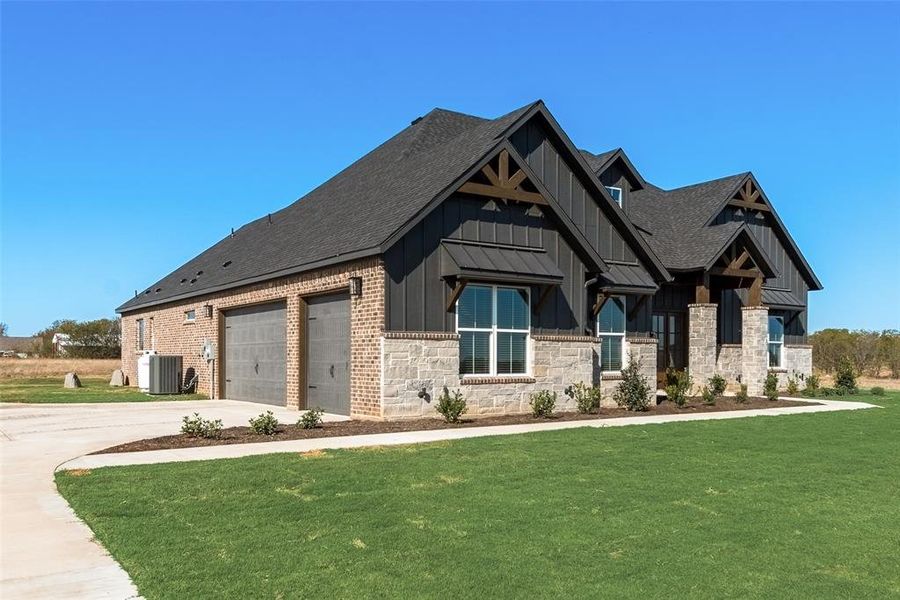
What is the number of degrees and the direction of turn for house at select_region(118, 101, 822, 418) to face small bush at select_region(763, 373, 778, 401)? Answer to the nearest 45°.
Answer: approximately 90° to its left

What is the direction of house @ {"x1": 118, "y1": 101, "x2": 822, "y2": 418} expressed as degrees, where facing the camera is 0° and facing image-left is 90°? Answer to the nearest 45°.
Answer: approximately 315°

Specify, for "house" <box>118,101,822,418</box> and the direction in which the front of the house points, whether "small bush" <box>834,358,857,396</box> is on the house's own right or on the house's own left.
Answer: on the house's own left

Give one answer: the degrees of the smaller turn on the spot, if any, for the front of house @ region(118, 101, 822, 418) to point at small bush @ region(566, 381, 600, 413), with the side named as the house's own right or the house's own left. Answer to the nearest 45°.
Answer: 0° — it already faces it

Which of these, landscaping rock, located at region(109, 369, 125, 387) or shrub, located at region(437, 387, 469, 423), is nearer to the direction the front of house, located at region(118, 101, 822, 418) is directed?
the shrub

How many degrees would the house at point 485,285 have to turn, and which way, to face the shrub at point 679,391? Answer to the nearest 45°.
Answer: approximately 45° to its left

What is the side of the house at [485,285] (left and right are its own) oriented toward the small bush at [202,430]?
right

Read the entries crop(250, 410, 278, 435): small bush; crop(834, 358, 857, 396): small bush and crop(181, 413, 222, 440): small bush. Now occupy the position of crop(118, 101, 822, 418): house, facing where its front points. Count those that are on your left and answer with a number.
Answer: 1
